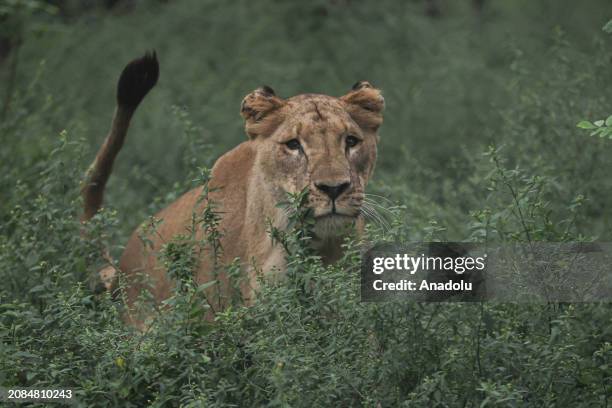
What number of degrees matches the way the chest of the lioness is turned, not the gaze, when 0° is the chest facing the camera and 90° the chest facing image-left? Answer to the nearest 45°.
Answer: approximately 315°
